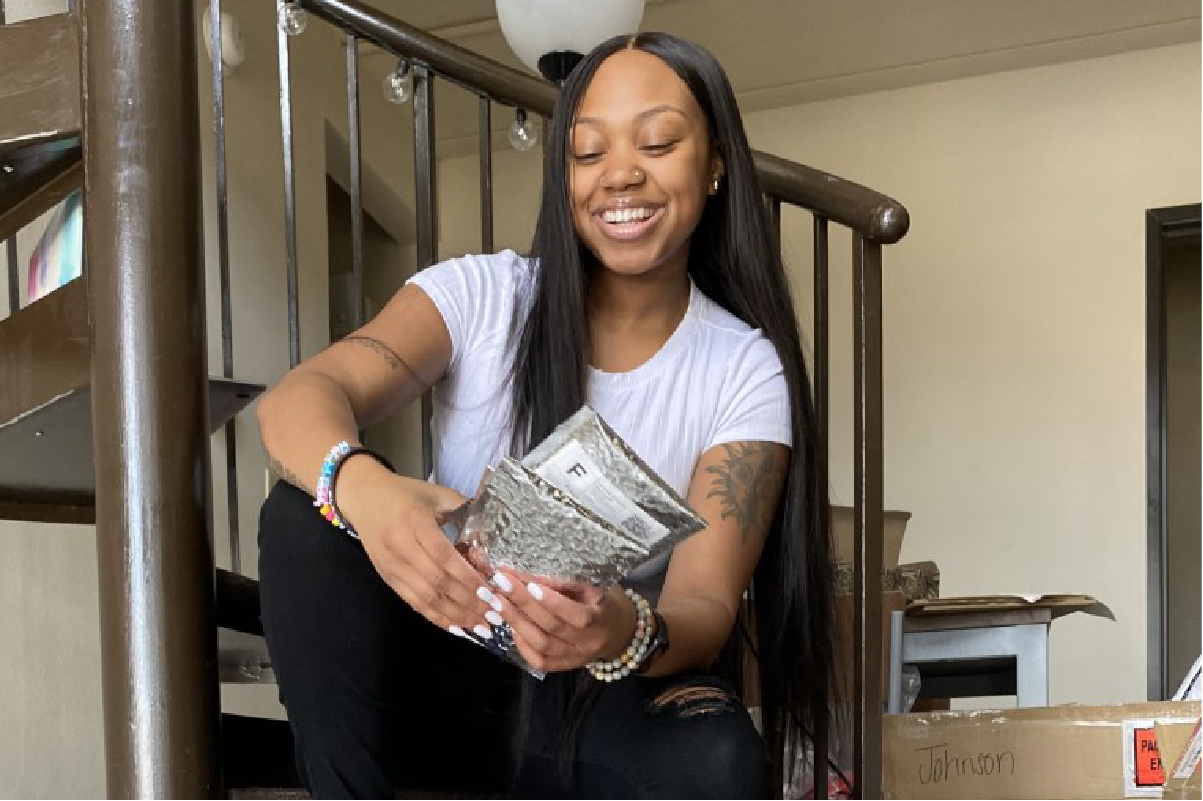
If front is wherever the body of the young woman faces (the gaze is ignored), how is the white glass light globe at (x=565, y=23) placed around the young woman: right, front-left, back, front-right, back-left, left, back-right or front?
back

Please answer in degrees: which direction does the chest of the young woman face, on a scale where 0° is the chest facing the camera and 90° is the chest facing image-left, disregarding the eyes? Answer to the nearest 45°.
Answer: approximately 0°

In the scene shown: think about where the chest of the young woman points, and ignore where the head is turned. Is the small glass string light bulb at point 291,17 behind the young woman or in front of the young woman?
behind
